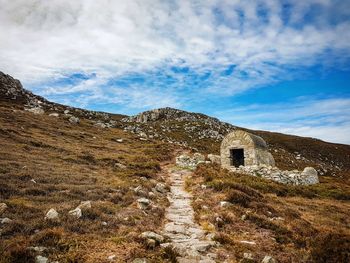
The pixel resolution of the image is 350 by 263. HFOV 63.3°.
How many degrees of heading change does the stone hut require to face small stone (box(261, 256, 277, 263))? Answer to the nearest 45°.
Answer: approximately 45° to its left

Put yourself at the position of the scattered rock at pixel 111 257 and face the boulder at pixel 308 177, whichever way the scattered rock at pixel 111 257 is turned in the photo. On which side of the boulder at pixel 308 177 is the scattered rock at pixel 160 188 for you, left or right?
left

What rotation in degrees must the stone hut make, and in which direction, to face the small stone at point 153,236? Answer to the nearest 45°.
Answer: approximately 45° to its left

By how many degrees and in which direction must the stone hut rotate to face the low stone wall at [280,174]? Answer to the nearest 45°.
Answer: approximately 90° to its left

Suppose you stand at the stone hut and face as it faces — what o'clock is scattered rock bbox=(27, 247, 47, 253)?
The scattered rock is roughly at 11 o'clock from the stone hut.

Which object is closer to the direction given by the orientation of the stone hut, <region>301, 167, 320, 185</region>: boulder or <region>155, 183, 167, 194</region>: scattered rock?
the scattered rock

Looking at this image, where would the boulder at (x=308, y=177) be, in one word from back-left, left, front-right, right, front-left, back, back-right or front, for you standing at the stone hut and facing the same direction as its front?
back-left

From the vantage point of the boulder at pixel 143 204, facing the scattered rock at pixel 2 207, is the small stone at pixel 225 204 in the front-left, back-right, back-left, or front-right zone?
back-left

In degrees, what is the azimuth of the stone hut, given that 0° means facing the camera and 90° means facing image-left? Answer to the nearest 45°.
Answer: approximately 45°
